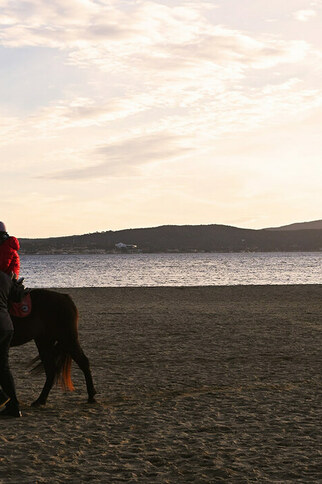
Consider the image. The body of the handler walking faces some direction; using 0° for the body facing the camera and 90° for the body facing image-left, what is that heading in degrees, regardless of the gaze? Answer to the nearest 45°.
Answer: approximately 90°

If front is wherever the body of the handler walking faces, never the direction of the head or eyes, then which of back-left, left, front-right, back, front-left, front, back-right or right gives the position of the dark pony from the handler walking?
back-right

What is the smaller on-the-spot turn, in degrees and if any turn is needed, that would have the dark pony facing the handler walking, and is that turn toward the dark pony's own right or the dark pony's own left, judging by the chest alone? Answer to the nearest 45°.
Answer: approximately 90° to the dark pony's own left

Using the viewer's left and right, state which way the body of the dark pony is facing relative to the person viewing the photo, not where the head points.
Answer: facing away from the viewer and to the left of the viewer
